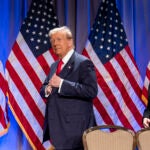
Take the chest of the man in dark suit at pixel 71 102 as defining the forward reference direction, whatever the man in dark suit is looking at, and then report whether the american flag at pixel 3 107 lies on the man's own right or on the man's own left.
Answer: on the man's own right

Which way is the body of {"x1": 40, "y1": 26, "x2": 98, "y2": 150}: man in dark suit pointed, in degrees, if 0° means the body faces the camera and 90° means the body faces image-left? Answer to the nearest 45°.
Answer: approximately 45°

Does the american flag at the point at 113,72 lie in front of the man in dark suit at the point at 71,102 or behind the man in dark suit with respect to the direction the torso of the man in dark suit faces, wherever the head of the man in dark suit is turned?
behind

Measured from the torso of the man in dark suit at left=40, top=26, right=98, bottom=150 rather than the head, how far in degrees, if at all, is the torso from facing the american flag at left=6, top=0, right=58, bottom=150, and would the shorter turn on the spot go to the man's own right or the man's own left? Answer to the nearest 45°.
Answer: approximately 90° to the man's own right
